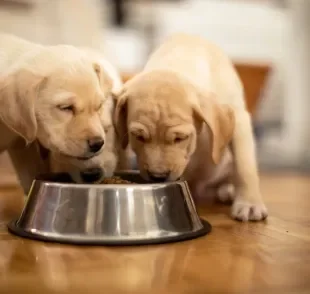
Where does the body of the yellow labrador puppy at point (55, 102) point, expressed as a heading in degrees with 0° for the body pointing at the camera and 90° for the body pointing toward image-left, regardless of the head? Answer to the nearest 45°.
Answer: approximately 315°

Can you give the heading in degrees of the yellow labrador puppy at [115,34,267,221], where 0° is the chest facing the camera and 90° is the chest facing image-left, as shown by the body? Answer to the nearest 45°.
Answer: approximately 0°

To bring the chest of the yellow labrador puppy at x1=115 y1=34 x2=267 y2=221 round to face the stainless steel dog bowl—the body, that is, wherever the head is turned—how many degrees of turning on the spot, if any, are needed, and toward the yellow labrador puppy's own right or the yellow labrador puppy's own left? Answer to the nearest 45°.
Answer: approximately 45° to the yellow labrador puppy's own right
